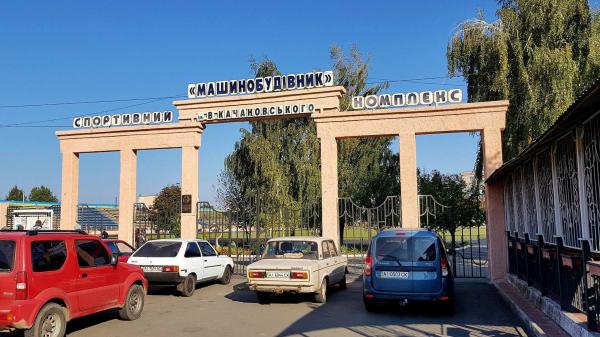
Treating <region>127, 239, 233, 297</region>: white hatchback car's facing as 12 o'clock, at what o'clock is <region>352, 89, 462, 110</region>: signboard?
The signboard is roughly at 1 o'clock from the white hatchback car.

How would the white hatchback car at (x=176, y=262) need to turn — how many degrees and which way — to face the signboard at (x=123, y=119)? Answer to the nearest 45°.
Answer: approximately 45° to its left

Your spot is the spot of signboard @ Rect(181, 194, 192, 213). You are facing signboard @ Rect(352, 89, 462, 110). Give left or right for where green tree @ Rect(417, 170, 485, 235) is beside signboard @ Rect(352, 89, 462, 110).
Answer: left

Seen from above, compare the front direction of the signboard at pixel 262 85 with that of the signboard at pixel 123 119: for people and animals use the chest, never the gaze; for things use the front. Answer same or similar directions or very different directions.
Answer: same or similar directions

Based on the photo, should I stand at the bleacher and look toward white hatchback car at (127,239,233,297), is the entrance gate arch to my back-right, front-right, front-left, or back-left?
front-left

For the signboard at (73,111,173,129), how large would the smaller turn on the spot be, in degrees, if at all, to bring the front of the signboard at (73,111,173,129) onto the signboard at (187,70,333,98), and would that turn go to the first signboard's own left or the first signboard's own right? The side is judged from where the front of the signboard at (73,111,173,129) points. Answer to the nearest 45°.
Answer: approximately 90° to the first signboard's own left

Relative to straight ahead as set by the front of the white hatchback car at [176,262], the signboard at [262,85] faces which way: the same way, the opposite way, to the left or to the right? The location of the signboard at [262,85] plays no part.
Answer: the opposite way

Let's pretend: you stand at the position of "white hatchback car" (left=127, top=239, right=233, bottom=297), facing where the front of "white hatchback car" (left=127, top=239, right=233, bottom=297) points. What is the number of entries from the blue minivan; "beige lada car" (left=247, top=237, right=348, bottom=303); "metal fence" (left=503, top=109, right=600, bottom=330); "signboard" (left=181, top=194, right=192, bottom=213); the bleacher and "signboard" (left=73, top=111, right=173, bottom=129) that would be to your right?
3

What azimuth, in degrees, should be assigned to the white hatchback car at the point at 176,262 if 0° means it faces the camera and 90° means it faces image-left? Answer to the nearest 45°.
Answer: approximately 225°

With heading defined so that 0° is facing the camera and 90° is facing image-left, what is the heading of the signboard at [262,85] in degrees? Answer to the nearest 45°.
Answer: approximately 45°

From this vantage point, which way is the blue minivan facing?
away from the camera

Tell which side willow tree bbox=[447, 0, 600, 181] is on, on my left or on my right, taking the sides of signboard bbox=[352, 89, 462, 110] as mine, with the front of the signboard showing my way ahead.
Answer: on my left

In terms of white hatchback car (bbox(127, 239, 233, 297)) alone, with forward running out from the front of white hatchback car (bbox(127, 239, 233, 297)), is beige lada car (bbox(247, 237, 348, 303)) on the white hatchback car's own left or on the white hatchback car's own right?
on the white hatchback car's own right

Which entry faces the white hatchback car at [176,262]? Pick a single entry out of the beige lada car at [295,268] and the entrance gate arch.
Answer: the entrance gate arch

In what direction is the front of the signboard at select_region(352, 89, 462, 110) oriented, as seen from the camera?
facing the viewer

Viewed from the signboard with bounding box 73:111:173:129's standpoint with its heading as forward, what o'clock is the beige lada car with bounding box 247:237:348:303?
The beige lada car is roughly at 10 o'clock from the signboard.

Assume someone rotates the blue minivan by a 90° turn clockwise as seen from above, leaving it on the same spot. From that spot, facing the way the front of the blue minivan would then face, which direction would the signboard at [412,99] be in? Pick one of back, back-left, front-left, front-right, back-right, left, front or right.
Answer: left

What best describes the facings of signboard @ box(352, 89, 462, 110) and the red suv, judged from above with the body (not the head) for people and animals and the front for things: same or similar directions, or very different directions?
very different directions

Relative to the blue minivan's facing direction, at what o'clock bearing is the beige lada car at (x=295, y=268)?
The beige lada car is roughly at 10 o'clock from the blue minivan.
